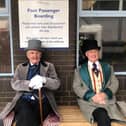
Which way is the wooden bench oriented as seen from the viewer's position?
toward the camera

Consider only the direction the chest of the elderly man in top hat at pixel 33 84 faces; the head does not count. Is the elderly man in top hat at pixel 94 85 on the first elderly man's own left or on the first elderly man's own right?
on the first elderly man's own left

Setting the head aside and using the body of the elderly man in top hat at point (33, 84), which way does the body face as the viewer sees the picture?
toward the camera

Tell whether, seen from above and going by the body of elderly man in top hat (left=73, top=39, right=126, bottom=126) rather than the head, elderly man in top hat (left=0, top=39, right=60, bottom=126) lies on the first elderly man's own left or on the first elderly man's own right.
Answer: on the first elderly man's own right

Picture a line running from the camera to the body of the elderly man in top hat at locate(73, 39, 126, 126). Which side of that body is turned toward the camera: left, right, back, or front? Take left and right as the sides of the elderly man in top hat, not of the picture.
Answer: front

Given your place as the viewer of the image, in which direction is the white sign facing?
facing the viewer
